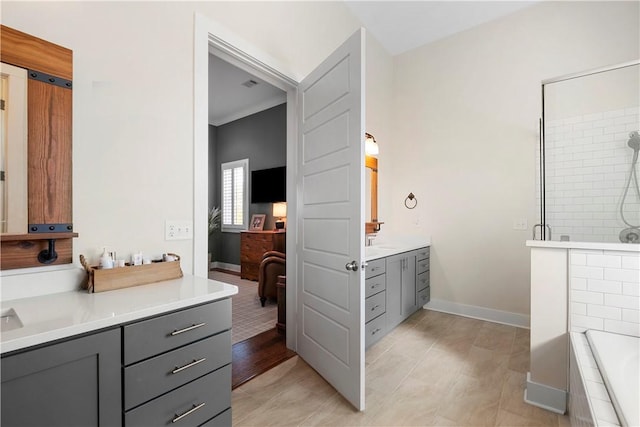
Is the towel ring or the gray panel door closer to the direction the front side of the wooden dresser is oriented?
the gray panel door

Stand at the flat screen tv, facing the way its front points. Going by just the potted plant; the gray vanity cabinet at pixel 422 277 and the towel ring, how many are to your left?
2

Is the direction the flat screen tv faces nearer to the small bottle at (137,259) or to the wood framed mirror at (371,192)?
the small bottle

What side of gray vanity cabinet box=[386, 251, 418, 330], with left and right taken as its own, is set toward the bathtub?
front

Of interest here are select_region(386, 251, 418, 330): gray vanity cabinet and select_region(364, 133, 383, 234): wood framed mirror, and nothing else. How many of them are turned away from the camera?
0

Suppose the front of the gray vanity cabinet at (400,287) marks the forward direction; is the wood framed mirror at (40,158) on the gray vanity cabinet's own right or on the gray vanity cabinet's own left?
on the gray vanity cabinet's own right

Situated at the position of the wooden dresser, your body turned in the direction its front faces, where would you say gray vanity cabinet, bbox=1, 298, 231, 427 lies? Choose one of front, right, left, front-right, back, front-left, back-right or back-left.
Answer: front-left

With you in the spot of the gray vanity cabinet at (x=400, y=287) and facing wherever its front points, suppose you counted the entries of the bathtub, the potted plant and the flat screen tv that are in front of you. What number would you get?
1

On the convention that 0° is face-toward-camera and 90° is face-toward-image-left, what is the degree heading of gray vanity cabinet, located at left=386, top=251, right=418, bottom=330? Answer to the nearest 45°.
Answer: approximately 315°

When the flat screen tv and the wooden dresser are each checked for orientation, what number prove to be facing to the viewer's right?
0
